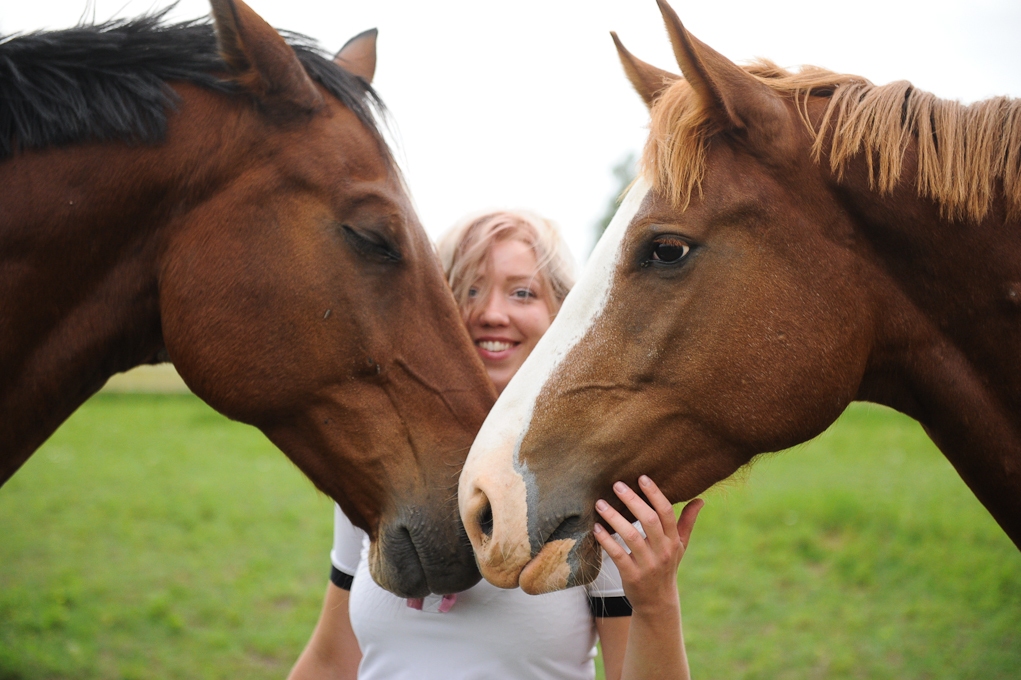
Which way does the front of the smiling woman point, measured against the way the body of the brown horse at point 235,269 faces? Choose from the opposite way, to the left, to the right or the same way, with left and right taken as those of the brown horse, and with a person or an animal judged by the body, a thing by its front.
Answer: to the right

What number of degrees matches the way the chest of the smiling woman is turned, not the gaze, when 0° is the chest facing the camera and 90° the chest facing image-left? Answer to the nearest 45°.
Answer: approximately 0°

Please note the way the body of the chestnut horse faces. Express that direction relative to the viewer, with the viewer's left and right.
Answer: facing to the left of the viewer

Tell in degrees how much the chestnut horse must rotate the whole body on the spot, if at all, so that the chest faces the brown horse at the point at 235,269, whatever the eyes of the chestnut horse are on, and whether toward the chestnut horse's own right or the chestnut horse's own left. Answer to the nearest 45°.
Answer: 0° — it already faces it

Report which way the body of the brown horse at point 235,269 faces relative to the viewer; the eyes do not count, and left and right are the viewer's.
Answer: facing to the right of the viewer
